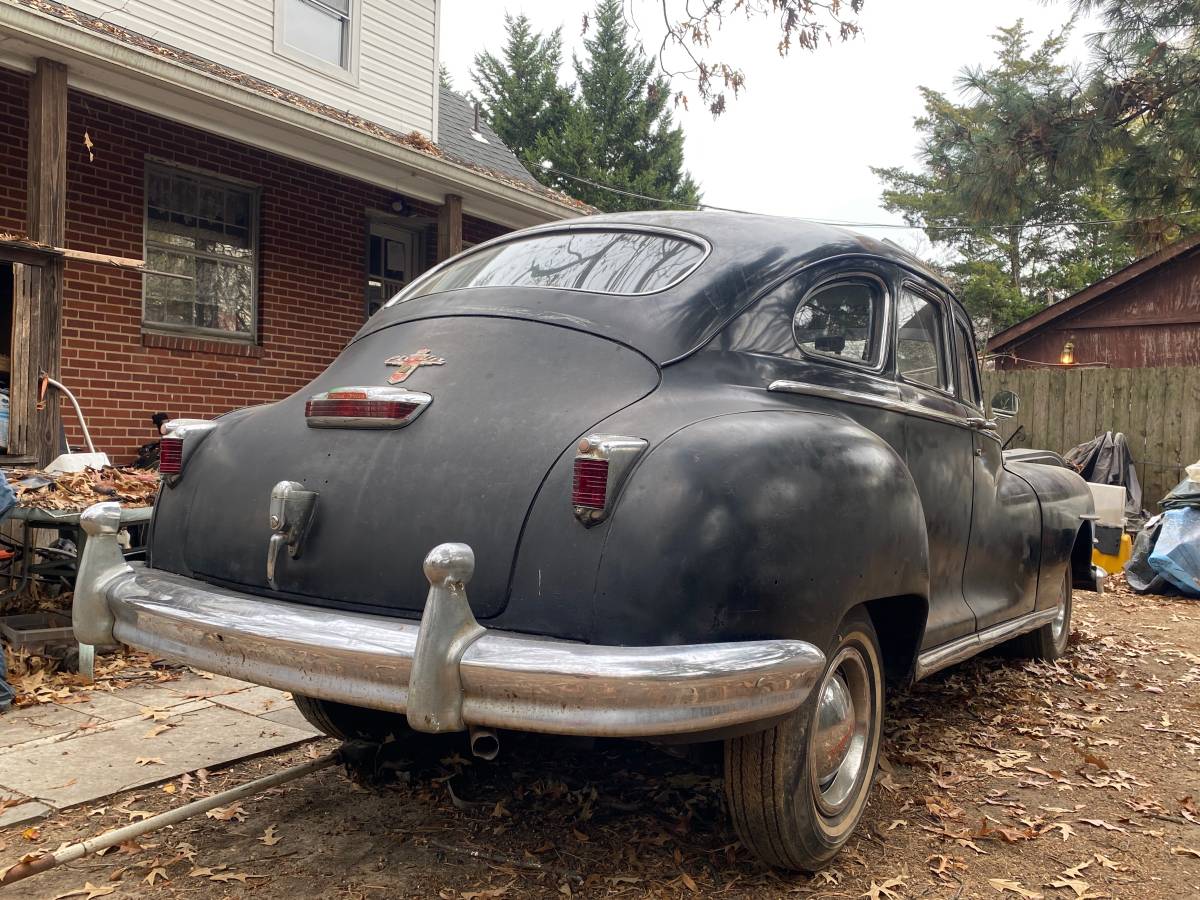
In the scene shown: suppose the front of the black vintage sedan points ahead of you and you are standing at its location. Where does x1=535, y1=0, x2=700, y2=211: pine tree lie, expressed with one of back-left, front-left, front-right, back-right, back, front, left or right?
front-left

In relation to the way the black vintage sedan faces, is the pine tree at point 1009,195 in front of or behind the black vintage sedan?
in front

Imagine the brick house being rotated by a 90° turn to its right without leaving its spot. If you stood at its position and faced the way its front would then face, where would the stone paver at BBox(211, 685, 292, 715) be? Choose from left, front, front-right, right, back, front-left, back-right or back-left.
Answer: front-left

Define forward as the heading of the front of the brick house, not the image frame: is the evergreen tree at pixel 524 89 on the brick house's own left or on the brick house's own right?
on the brick house's own left

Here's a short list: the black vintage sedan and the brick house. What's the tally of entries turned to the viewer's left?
0

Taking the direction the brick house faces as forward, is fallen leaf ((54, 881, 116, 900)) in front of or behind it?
in front

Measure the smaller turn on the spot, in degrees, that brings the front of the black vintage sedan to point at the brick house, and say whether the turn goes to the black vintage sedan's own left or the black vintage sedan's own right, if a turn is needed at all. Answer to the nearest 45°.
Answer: approximately 90° to the black vintage sedan's own left

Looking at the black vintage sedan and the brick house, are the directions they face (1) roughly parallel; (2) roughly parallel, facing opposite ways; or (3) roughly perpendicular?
roughly perpendicular

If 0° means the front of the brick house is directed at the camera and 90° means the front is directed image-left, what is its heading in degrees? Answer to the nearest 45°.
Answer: approximately 315°

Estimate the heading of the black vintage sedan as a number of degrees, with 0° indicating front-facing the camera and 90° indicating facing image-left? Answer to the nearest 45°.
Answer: approximately 225°
